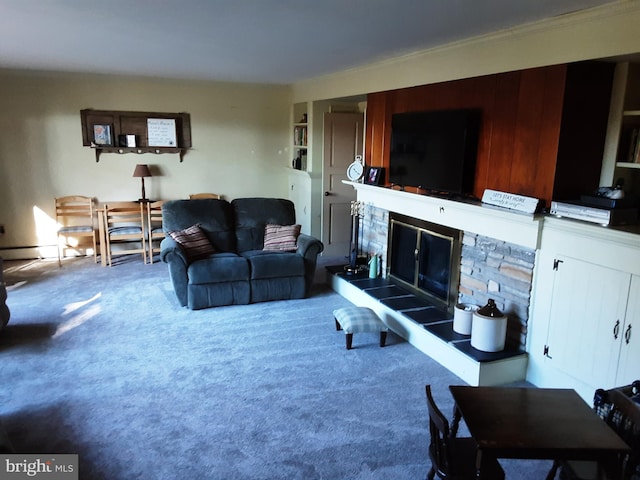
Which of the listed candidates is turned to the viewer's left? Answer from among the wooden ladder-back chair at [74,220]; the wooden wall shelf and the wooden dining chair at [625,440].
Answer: the wooden dining chair

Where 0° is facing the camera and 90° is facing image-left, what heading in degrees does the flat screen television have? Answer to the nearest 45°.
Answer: approximately 45°

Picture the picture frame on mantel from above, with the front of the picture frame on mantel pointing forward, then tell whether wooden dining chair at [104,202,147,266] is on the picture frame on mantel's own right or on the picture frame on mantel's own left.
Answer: on the picture frame on mantel's own right

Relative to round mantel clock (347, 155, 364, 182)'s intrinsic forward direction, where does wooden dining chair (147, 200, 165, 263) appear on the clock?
The wooden dining chair is roughly at 2 o'clock from the round mantel clock.

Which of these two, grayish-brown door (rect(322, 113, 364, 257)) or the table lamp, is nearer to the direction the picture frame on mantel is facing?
the table lamp

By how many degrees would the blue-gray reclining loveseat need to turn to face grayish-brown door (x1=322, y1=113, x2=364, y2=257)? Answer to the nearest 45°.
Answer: approximately 135° to its left

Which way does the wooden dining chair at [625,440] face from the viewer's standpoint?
to the viewer's left

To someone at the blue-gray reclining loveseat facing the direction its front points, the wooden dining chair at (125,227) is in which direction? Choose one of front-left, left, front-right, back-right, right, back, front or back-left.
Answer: back-right
